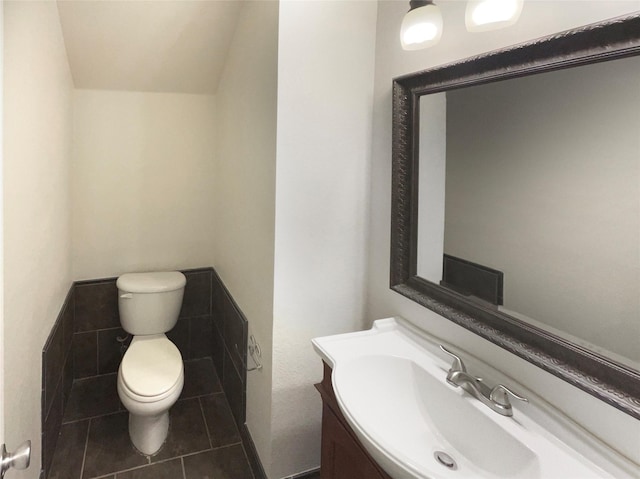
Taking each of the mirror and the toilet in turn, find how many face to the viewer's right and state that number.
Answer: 0

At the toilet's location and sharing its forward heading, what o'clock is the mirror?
The mirror is roughly at 11 o'clock from the toilet.

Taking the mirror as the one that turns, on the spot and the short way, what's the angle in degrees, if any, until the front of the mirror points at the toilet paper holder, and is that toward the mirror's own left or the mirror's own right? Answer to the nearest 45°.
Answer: approximately 45° to the mirror's own right

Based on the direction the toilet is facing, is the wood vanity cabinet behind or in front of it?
in front

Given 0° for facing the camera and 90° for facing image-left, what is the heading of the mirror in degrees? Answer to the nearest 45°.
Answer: approximately 45°

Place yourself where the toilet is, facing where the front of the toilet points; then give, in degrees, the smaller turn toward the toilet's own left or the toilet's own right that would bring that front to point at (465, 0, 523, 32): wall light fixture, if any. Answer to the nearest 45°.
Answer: approximately 45° to the toilet's own left

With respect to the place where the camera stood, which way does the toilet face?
facing the viewer

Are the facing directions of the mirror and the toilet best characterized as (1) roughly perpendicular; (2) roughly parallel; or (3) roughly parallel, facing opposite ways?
roughly perpendicular
